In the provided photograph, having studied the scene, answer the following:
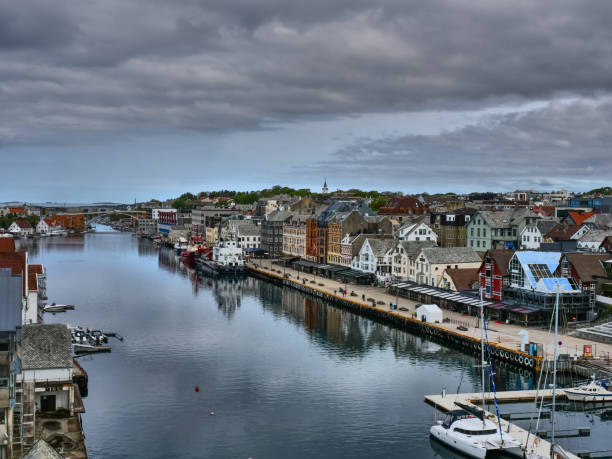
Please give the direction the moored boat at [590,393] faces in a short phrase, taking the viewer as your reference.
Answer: facing to the left of the viewer

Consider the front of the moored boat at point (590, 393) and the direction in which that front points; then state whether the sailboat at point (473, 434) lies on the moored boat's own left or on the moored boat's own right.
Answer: on the moored boat's own left

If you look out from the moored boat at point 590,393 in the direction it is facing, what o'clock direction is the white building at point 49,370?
The white building is roughly at 11 o'clock from the moored boat.

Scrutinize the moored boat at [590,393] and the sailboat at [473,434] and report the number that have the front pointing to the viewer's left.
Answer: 1
